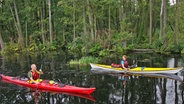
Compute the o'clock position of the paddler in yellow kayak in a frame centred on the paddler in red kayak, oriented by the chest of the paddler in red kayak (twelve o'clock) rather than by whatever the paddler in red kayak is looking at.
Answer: The paddler in yellow kayak is roughly at 10 o'clock from the paddler in red kayak.

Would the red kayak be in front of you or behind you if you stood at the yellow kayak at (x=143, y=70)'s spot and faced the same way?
behind

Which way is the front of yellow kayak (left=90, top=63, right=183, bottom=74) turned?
to the viewer's right

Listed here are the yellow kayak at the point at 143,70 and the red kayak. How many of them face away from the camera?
0

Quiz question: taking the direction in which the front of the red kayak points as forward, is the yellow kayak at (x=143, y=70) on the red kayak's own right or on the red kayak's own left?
on the red kayak's own left

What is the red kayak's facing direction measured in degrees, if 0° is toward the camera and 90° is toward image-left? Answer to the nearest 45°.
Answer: approximately 315°

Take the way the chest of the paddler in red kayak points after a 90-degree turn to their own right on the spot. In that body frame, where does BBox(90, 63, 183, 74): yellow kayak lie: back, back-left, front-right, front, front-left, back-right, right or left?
back-left

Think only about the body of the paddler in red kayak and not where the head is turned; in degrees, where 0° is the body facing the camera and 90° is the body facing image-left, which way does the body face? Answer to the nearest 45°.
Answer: approximately 315°
